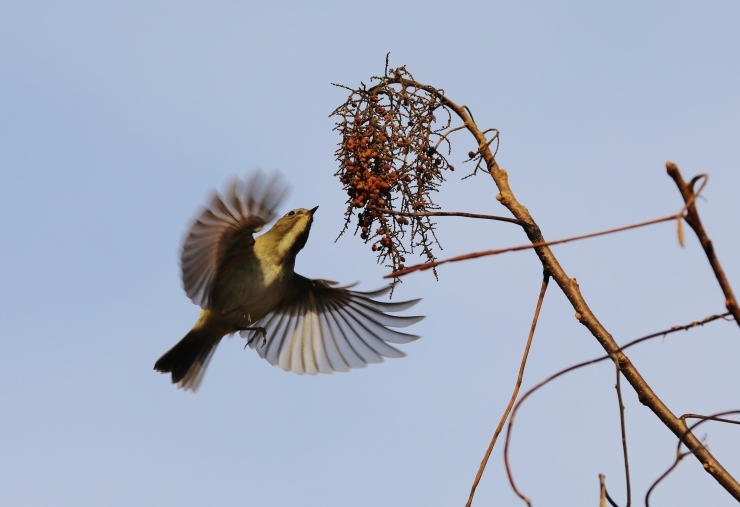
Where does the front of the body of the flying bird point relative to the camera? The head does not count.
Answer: to the viewer's right
